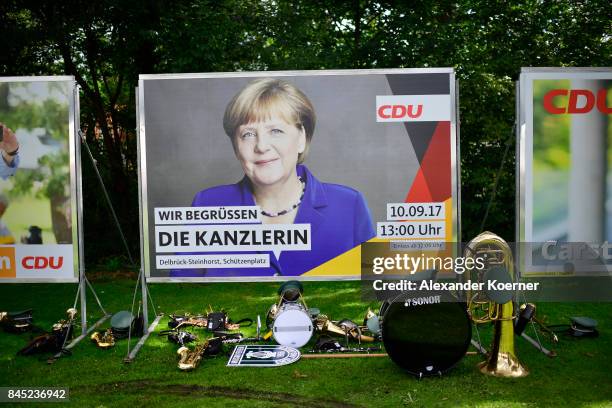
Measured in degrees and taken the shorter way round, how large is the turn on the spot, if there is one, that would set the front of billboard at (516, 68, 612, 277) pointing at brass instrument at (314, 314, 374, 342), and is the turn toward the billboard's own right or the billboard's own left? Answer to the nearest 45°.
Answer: approximately 90° to the billboard's own right

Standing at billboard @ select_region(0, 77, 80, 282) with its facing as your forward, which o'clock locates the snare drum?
The snare drum is roughly at 10 o'clock from the billboard.

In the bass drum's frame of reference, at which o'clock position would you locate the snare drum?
The snare drum is roughly at 4 o'clock from the bass drum.

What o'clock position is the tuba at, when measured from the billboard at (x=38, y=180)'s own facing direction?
The tuba is roughly at 10 o'clock from the billboard.

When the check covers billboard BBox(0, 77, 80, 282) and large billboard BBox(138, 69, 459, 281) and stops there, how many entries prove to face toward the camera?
2

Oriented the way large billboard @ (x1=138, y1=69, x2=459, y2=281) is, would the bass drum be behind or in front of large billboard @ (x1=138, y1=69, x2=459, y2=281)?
in front
